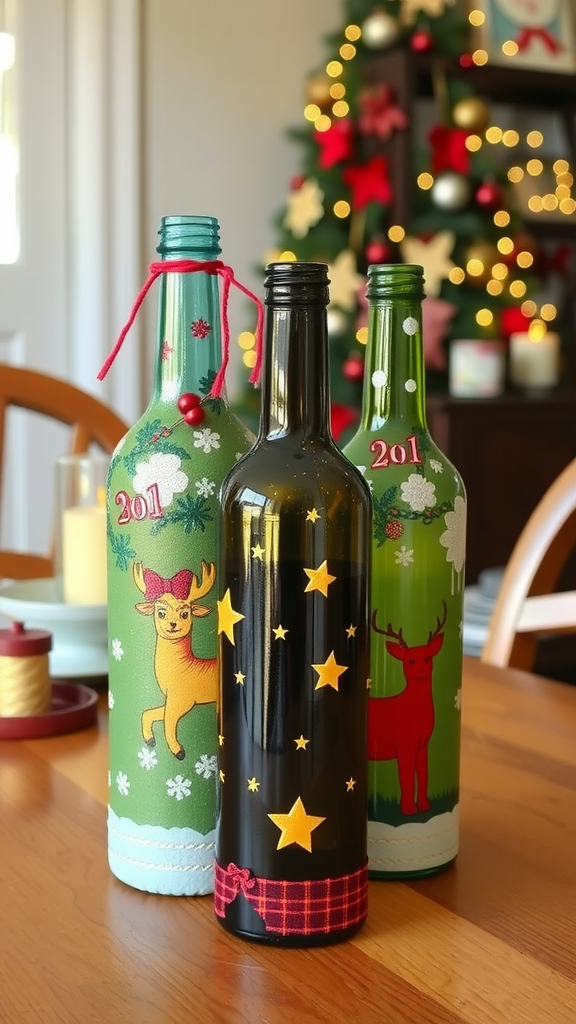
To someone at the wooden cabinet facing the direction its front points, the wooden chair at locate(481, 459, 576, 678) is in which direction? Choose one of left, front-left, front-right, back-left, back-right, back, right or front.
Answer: front

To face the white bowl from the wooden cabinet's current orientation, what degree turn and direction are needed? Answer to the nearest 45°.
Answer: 0° — it already faces it

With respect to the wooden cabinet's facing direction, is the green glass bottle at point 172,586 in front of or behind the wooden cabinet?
in front

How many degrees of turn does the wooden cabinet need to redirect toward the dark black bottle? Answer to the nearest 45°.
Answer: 0° — it already faces it

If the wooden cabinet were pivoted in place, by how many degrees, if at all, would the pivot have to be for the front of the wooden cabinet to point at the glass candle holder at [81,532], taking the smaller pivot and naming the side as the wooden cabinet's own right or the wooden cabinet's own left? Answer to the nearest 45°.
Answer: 0° — it already faces it

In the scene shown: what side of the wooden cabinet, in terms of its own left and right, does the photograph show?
front

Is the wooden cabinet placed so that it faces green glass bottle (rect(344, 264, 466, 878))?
yes
